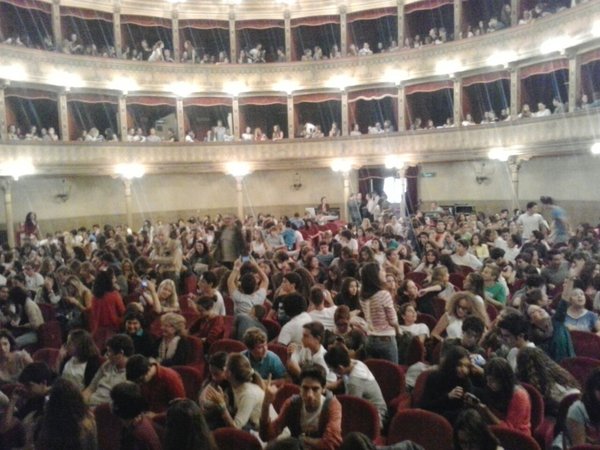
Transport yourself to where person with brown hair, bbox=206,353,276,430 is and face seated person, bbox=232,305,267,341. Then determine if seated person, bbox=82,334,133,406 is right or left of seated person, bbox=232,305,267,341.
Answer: left

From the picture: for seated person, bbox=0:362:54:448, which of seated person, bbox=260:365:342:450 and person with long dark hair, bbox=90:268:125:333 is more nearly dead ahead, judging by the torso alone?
the seated person

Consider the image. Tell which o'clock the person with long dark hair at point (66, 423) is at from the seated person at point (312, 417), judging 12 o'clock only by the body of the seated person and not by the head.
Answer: The person with long dark hair is roughly at 3 o'clock from the seated person.

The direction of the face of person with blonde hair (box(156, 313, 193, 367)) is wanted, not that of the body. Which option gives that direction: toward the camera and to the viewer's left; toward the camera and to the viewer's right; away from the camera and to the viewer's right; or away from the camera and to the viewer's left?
toward the camera and to the viewer's left

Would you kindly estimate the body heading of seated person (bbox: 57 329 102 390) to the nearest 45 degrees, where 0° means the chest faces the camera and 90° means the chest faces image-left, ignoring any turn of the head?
approximately 45°

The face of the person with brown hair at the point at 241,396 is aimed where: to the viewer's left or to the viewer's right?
to the viewer's left

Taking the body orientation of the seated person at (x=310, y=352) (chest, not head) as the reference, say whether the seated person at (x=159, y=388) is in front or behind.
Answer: in front

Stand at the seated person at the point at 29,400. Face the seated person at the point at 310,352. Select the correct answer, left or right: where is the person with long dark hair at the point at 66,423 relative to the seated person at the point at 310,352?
right

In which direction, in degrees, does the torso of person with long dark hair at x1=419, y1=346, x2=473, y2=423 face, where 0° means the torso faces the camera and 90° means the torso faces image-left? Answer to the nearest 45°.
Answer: approximately 315°
